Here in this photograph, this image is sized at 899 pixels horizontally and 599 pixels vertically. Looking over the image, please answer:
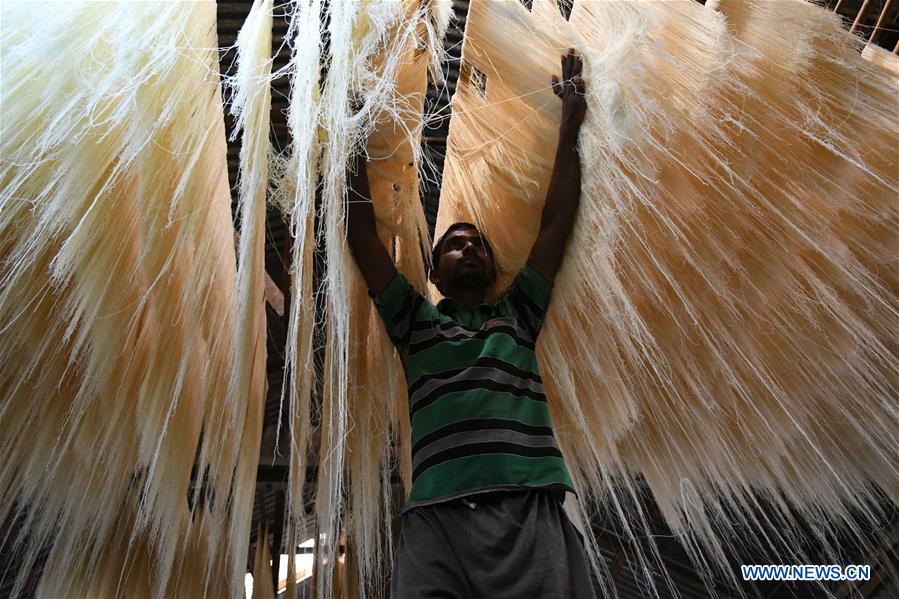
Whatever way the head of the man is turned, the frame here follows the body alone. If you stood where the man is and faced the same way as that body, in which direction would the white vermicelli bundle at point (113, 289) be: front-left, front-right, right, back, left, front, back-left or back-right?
right

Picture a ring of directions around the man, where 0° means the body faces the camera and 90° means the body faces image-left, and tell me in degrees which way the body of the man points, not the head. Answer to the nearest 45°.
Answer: approximately 0°
